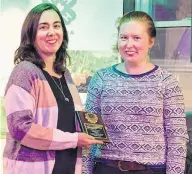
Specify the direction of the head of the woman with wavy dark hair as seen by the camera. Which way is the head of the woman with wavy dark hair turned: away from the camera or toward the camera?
toward the camera

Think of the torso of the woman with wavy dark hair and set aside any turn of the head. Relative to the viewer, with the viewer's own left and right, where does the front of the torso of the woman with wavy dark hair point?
facing the viewer and to the right of the viewer
